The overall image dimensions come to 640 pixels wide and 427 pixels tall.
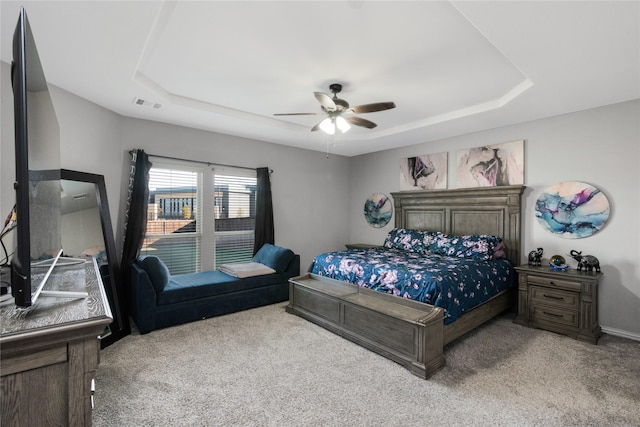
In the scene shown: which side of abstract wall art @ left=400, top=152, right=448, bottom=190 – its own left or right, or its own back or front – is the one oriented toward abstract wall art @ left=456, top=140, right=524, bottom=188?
left

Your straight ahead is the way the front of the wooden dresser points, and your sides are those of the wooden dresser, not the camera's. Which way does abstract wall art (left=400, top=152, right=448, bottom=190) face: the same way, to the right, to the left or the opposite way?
the opposite way

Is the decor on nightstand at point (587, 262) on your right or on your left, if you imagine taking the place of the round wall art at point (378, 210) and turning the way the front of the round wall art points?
on your left

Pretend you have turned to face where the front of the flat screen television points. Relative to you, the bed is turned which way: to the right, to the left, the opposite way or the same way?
the opposite way

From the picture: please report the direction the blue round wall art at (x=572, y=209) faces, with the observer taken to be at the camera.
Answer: facing the viewer

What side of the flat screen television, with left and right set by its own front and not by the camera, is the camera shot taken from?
right

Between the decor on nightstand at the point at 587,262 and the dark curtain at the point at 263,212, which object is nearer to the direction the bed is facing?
the dark curtain

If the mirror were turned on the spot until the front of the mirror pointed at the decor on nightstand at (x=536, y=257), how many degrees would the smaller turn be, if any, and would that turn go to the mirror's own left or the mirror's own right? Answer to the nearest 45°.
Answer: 0° — it already faces it

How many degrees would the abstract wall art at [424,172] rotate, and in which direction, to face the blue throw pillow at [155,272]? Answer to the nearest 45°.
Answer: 0° — it already faces it

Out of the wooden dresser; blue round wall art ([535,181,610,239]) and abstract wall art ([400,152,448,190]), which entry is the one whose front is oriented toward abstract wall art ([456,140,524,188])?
the wooden dresser

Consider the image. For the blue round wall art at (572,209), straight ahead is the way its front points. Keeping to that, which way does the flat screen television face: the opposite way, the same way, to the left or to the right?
the opposite way

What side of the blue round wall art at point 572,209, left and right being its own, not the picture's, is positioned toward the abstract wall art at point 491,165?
right

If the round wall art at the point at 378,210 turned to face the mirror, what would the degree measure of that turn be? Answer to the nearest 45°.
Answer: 0° — it already faces it

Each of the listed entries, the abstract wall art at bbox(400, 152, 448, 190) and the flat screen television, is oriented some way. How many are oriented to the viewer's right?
1

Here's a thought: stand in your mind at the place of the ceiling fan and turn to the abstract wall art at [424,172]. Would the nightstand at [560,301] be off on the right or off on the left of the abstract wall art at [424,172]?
right

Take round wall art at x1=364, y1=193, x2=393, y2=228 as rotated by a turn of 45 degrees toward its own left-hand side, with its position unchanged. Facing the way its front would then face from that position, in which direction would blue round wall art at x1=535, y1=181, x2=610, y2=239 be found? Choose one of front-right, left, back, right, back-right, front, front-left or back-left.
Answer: front-left

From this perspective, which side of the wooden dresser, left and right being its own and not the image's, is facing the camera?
right

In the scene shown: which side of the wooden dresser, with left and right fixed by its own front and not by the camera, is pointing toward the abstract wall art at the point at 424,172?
front
